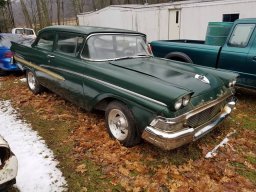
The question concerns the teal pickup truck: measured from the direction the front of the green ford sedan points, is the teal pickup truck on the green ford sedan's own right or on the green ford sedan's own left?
on the green ford sedan's own left

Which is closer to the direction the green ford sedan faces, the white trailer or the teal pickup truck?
the teal pickup truck

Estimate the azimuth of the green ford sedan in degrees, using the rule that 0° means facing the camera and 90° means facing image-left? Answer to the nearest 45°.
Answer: approximately 315°

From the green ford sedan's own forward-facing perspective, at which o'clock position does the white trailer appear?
The white trailer is roughly at 8 o'clock from the green ford sedan.
